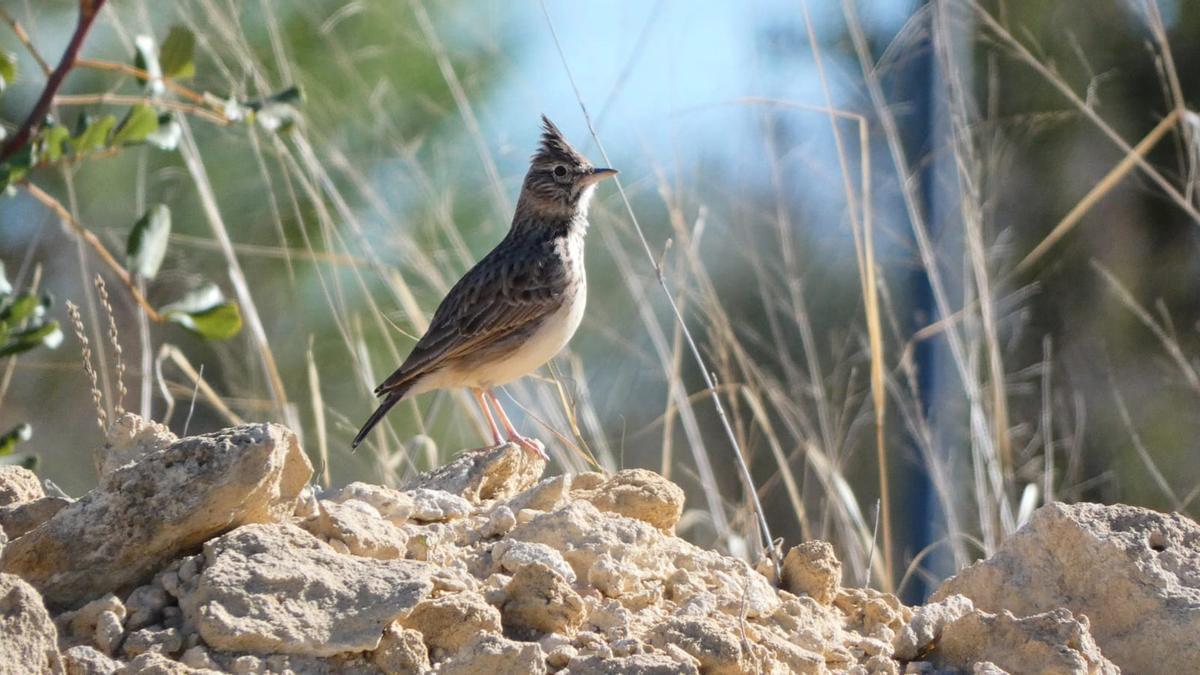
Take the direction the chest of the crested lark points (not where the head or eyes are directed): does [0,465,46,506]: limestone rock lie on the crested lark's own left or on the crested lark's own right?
on the crested lark's own right

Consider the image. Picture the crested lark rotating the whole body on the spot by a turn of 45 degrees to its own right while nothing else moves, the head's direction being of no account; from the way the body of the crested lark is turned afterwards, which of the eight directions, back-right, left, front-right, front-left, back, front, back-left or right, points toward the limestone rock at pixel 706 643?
front-right

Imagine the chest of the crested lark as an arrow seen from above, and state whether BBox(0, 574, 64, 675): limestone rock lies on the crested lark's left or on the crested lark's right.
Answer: on the crested lark's right

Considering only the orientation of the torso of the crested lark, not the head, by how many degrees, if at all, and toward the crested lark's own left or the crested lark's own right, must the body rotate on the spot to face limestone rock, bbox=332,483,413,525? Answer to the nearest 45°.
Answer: approximately 180°

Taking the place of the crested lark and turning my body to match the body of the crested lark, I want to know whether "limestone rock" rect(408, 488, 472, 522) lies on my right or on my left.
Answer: on my right

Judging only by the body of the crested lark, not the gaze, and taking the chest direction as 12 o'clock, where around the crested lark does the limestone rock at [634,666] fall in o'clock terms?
The limestone rock is roughly at 3 o'clock from the crested lark.

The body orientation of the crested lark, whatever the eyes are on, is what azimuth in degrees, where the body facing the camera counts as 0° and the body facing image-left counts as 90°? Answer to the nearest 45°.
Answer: approximately 270°

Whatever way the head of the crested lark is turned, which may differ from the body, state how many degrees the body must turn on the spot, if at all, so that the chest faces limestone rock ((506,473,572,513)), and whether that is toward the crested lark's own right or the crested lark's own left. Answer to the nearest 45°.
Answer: approximately 90° to the crested lark's own right

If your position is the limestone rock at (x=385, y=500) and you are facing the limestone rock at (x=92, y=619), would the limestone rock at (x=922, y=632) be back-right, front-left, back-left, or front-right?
back-left
